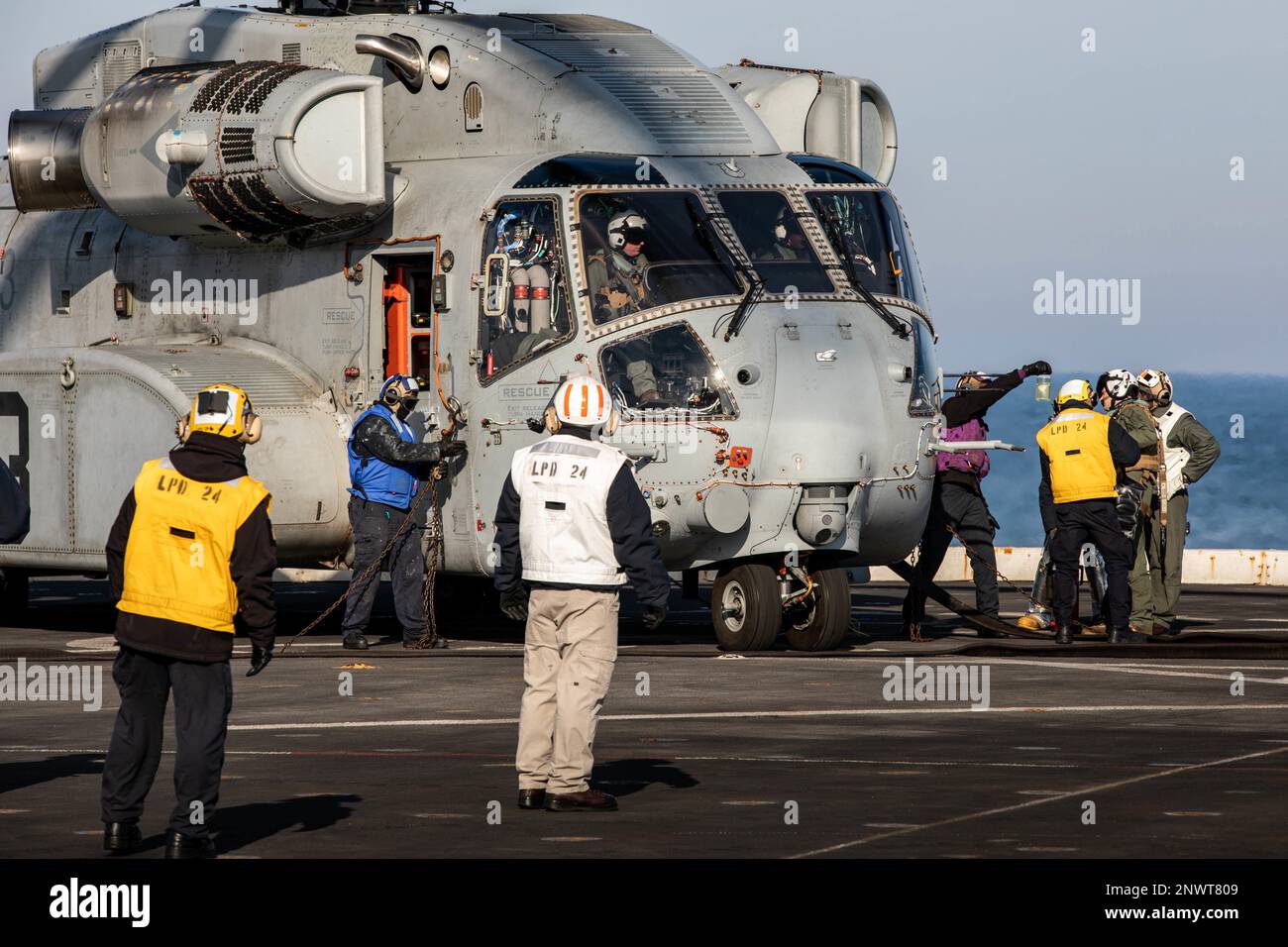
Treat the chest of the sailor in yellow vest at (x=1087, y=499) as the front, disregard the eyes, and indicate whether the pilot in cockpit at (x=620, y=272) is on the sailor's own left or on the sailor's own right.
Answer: on the sailor's own left

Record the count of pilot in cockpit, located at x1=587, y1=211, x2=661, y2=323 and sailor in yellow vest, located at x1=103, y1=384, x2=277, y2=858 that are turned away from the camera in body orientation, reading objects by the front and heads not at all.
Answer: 1

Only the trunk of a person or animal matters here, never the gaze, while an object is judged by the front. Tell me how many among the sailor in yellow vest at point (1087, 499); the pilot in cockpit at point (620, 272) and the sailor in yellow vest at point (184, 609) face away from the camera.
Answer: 2

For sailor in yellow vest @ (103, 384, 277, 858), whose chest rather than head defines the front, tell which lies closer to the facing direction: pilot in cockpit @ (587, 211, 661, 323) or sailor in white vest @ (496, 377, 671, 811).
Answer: the pilot in cockpit

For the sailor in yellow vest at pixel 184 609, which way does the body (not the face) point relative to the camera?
away from the camera

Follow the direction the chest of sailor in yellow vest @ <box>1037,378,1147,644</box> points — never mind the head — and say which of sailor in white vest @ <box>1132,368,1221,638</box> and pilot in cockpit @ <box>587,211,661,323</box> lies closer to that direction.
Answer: the sailor in white vest

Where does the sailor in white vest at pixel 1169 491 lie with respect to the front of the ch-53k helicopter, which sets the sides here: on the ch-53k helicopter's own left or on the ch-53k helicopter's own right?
on the ch-53k helicopter's own left

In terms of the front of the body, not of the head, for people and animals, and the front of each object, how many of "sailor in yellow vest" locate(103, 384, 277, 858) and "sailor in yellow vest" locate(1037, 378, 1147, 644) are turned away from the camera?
2

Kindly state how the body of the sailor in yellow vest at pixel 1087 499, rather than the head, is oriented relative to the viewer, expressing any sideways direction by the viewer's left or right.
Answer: facing away from the viewer

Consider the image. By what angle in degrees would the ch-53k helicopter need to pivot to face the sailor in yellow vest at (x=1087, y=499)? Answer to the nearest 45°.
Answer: approximately 45° to its left

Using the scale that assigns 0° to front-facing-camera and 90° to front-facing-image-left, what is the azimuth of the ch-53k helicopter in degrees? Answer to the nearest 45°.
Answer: approximately 315°
